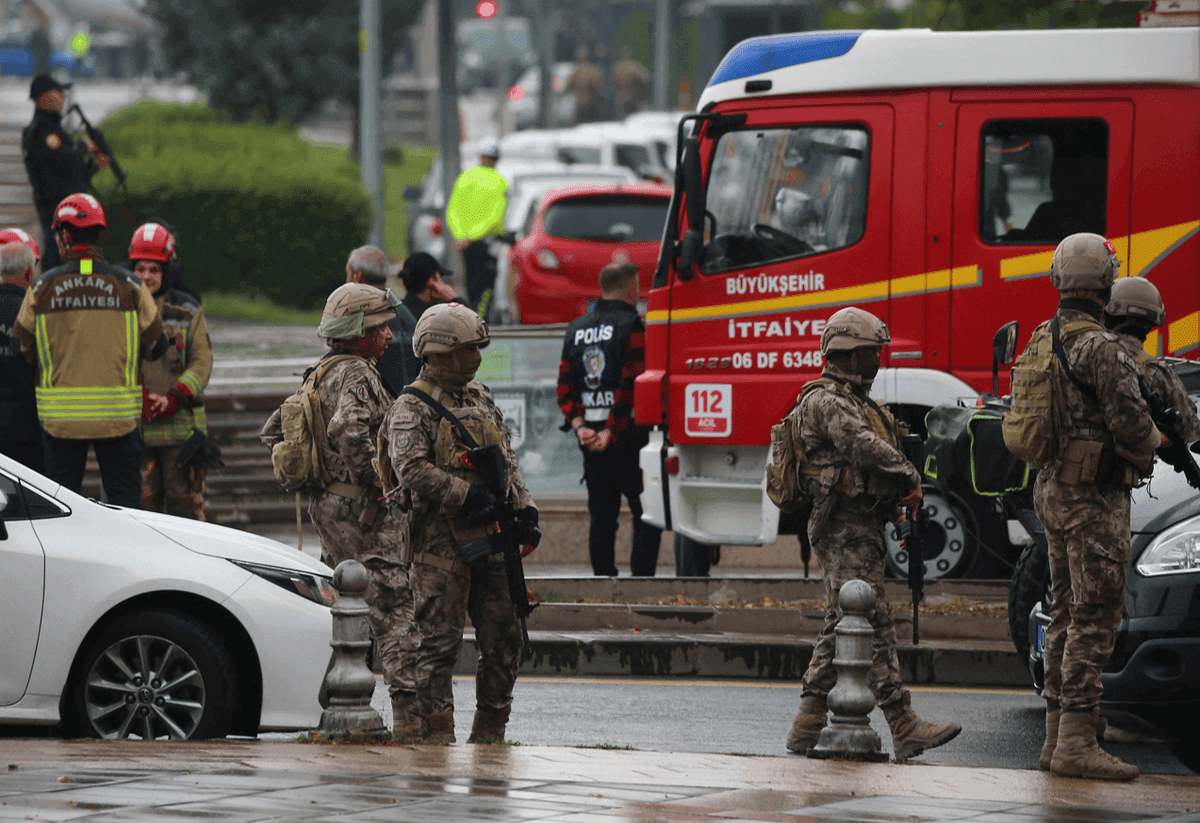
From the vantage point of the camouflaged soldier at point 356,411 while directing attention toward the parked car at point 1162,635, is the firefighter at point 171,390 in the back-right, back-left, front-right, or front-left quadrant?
back-left

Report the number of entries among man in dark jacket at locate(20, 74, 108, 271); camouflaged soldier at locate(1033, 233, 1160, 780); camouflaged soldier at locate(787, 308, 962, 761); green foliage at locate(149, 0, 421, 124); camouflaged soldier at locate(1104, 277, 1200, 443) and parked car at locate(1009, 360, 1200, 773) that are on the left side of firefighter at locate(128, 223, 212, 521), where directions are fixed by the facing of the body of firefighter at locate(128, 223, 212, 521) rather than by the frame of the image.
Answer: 4

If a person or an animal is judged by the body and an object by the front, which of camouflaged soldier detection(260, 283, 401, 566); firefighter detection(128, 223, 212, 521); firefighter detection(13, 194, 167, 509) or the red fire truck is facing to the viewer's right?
the camouflaged soldier

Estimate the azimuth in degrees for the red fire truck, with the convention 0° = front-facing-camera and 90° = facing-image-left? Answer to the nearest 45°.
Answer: approximately 90°

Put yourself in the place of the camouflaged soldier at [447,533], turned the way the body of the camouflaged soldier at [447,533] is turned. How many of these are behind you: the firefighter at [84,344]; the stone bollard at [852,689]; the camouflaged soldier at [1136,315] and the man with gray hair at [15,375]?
2

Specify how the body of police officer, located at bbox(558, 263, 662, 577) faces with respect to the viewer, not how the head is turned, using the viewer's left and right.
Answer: facing away from the viewer and to the right of the viewer

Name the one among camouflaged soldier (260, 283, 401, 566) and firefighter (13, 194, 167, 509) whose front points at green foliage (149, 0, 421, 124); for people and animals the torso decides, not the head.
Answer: the firefighter

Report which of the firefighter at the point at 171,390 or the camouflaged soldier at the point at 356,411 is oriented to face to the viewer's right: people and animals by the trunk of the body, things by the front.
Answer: the camouflaged soldier

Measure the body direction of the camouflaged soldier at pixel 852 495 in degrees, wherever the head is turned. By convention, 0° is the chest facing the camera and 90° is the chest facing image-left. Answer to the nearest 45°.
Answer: approximately 270°

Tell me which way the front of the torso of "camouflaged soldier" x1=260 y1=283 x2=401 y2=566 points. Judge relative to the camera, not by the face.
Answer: to the viewer's right

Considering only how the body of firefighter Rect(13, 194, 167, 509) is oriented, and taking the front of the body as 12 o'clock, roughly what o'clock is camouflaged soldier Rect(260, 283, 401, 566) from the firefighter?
The camouflaged soldier is roughly at 5 o'clock from the firefighter.

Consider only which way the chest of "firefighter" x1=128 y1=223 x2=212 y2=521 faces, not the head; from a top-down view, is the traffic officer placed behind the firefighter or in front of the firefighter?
behind

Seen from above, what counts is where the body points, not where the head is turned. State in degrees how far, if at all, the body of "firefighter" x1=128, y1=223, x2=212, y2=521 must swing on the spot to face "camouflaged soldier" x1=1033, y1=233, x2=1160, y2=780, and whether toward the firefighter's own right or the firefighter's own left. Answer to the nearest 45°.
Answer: approximately 90° to the firefighter's own left
